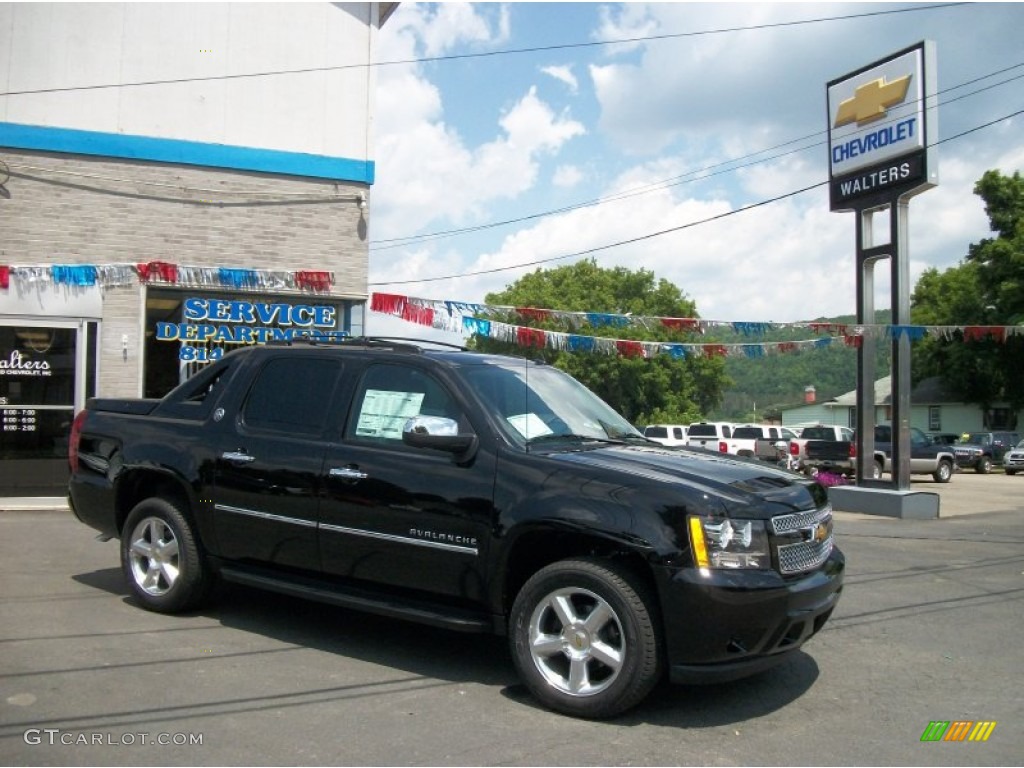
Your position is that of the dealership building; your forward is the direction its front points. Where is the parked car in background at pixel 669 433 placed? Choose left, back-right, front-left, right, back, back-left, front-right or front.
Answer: back-left

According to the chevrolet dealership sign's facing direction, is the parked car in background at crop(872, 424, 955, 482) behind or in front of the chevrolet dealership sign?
behind

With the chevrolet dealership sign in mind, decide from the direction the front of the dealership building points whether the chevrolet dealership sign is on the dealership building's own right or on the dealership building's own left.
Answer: on the dealership building's own left

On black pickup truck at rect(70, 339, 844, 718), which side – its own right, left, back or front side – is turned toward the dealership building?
back

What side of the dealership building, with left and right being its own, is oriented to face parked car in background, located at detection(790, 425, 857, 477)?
left

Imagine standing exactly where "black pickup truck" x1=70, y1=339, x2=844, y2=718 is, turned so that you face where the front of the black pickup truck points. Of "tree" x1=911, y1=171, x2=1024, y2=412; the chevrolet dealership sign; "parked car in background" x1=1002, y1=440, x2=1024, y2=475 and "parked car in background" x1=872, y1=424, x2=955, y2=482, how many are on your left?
4

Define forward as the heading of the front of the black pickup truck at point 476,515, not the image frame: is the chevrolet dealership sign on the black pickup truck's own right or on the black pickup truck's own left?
on the black pickup truck's own left

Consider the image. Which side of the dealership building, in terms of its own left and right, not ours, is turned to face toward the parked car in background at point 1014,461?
left

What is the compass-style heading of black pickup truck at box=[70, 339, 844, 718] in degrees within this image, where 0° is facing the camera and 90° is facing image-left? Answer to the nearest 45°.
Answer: approximately 315°

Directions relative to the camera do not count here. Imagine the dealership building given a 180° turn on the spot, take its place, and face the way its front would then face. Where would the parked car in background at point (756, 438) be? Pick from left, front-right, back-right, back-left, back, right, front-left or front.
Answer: front-right
